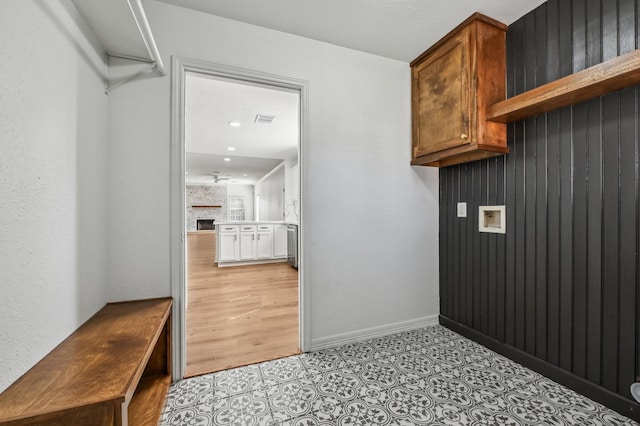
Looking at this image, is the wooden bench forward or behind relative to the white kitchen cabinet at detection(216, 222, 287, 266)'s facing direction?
forward

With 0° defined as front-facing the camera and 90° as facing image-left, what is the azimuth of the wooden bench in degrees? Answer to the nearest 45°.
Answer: approximately 270°

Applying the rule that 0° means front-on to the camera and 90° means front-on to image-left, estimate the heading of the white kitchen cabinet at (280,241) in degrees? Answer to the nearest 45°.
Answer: approximately 0°

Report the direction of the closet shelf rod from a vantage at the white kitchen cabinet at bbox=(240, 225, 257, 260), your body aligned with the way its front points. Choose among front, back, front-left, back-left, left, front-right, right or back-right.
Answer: front

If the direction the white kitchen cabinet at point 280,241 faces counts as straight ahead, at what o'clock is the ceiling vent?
The ceiling vent is roughly at 12 o'clock from the white kitchen cabinet.

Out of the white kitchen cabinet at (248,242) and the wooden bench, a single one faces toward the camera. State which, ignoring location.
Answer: the white kitchen cabinet

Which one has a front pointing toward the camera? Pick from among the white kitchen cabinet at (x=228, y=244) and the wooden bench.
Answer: the white kitchen cabinet

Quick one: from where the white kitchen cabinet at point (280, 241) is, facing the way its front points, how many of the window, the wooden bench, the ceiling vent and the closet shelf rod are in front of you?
3

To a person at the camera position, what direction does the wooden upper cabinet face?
facing the viewer and to the left of the viewer

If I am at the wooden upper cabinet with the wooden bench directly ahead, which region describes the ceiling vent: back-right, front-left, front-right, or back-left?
front-right

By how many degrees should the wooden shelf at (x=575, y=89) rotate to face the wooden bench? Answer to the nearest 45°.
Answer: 0° — it already faces it

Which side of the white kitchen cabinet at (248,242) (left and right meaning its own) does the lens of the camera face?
front

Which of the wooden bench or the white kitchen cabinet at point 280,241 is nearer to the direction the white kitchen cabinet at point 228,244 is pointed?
the wooden bench

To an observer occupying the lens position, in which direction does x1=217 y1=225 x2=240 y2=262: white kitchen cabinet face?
facing the viewer

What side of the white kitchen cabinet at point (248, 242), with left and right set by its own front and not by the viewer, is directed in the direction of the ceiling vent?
front
